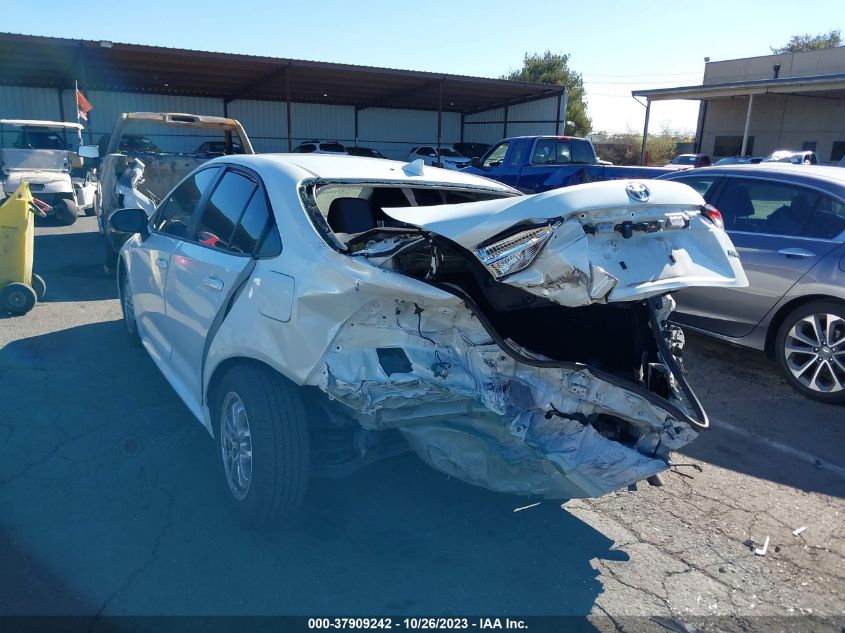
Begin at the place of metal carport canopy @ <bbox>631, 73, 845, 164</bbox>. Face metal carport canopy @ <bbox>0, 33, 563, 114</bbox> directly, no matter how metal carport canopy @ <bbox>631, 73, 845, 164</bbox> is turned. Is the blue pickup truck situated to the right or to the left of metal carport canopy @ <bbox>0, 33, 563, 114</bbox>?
left

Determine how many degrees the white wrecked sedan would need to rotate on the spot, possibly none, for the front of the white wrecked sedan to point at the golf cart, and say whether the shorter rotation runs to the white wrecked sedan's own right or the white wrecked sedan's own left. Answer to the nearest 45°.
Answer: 0° — it already faces it

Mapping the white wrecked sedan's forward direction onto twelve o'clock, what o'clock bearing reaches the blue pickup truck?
The blue pickup truck is roughly at 2 o'clock from the white wrecked sedan.

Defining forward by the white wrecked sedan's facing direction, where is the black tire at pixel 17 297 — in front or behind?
in front

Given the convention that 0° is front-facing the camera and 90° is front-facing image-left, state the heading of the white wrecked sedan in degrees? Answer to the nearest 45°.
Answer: approximately 135°

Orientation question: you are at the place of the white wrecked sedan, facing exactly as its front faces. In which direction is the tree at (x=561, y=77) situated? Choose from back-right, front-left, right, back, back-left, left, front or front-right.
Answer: front-right

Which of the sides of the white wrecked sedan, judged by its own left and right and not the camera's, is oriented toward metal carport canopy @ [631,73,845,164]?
right
